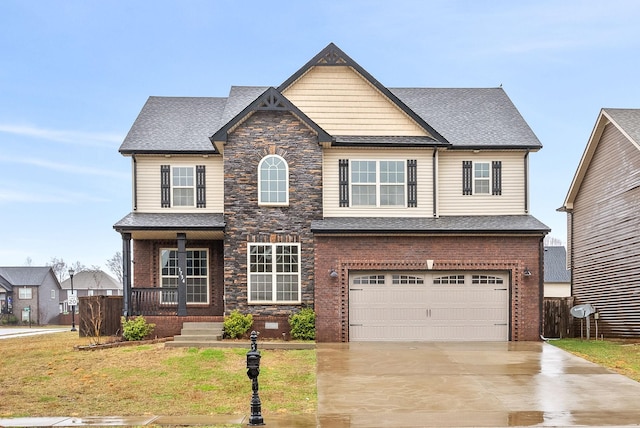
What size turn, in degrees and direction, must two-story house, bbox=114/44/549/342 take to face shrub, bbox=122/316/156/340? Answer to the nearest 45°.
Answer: approximately 90° to its right

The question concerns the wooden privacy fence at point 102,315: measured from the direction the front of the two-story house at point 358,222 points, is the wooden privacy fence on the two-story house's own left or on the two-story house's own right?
on the two-story house's own right

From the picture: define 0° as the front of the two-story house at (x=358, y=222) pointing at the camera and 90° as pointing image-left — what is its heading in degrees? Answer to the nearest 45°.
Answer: approximately 0°
